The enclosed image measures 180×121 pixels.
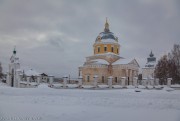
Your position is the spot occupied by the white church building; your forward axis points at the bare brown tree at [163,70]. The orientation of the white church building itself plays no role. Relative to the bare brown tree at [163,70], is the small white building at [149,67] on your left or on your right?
left

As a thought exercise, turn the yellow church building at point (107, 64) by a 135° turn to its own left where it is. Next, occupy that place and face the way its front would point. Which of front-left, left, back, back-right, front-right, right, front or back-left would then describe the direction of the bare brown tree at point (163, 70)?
right

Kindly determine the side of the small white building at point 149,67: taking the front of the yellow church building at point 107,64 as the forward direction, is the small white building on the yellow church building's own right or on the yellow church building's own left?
on the yellow church building's own left

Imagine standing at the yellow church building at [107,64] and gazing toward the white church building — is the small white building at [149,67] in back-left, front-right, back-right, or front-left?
back-right

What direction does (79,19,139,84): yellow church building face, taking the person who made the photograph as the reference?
facing the viewer and to the right of the viewer
